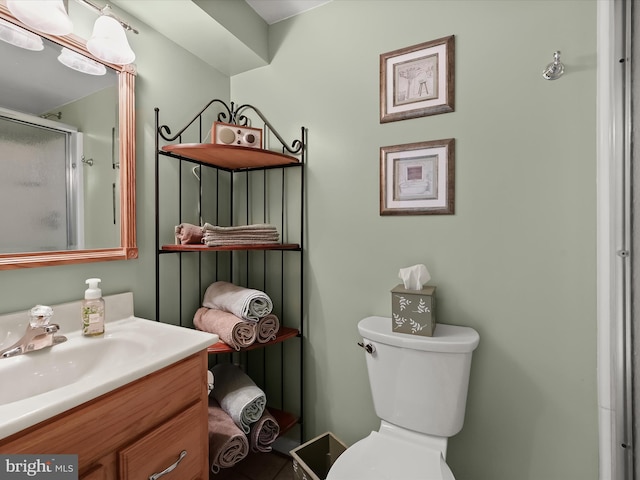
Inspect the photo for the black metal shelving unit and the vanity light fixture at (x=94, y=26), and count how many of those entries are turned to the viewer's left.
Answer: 0

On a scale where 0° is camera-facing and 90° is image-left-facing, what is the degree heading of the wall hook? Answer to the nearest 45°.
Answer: approximately 45°

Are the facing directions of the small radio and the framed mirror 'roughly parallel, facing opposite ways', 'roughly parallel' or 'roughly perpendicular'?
roughly perpendicular

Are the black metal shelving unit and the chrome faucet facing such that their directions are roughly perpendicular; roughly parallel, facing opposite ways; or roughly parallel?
roughly perpendicular

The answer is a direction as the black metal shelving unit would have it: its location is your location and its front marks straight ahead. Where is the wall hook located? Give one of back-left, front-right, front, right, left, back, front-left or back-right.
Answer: front-left

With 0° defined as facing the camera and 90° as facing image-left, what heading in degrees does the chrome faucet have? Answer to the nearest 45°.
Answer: approximately 315°

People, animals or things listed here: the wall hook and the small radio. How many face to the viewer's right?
0

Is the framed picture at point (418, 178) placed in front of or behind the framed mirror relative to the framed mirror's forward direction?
in front

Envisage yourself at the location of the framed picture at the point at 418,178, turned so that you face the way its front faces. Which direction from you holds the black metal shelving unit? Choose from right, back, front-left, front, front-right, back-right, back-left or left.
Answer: front-right

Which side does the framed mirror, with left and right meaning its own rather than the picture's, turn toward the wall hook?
front

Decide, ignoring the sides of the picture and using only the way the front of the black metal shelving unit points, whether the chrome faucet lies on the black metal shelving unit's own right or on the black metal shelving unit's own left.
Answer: on the black metal shelving unit's own right
